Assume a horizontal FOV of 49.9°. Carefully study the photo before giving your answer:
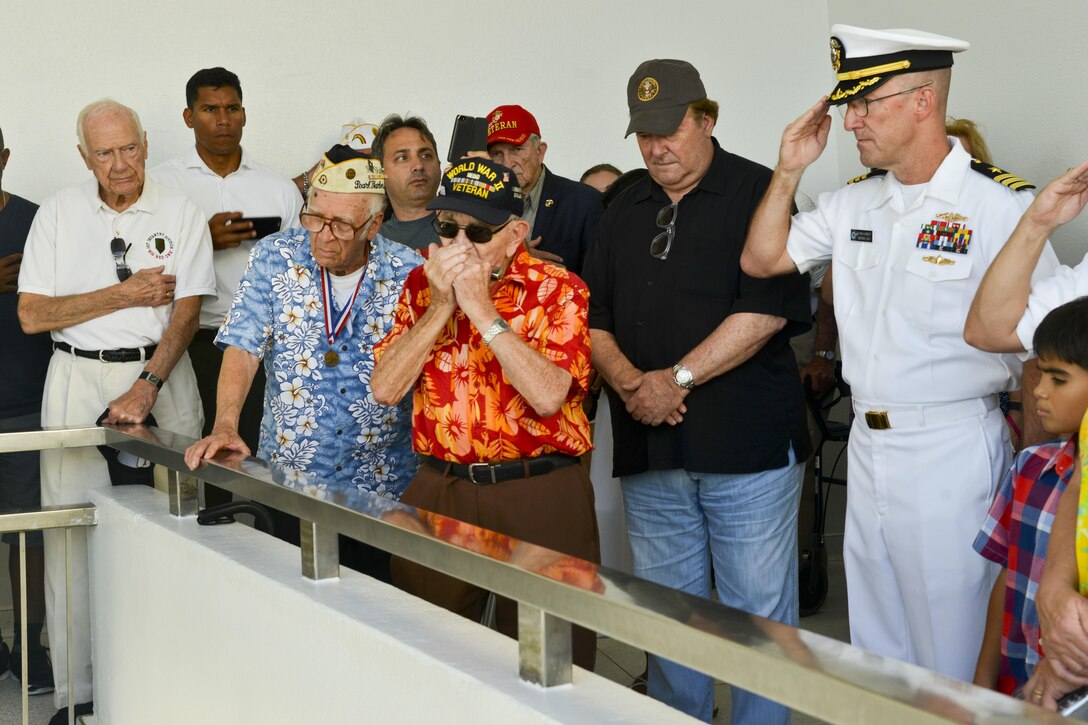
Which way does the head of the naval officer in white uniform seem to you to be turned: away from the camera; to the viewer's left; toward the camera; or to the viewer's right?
to the viewer's left

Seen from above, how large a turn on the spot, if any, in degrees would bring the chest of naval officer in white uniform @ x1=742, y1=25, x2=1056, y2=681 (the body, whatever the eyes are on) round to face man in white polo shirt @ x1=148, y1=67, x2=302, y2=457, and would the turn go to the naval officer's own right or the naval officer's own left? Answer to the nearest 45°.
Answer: approximately 90° to the naval officer's own right

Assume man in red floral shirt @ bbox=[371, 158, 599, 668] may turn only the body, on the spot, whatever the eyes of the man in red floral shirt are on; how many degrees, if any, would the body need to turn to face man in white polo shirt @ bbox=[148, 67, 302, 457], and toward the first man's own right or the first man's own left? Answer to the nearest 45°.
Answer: approximately 90° to the first man's own right

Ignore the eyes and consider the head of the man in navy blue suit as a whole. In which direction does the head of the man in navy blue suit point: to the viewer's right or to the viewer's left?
to the viewer's left

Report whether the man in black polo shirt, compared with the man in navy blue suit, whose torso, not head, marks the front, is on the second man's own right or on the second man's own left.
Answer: on the second man's own left

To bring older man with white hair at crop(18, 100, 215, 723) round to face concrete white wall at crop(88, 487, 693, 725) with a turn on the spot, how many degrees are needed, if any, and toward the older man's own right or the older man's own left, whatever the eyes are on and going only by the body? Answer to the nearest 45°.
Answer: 0° — they already face it

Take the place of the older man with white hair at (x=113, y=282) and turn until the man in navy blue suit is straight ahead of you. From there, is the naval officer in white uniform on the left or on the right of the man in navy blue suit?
right

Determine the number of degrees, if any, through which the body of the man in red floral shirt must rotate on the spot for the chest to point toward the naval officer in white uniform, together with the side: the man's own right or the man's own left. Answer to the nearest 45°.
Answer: approximately 135° to the man's own left

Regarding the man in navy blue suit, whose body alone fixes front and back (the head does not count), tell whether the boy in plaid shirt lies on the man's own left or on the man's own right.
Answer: on the man's own left

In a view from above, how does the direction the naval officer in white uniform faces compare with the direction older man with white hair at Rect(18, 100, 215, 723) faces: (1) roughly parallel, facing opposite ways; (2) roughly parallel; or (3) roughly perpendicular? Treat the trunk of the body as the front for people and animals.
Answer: roughly perpendicular

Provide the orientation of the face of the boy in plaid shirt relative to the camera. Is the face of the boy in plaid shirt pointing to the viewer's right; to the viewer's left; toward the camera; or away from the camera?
to the viewer's left

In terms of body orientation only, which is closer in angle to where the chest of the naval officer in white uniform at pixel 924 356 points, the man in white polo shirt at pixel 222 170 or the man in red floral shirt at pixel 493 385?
the man in red floral shirt

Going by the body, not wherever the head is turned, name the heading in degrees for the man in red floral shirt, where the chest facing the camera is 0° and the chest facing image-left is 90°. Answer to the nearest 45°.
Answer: approximately 45°

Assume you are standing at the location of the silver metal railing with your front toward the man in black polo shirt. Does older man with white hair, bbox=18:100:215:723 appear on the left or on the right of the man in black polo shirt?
left
